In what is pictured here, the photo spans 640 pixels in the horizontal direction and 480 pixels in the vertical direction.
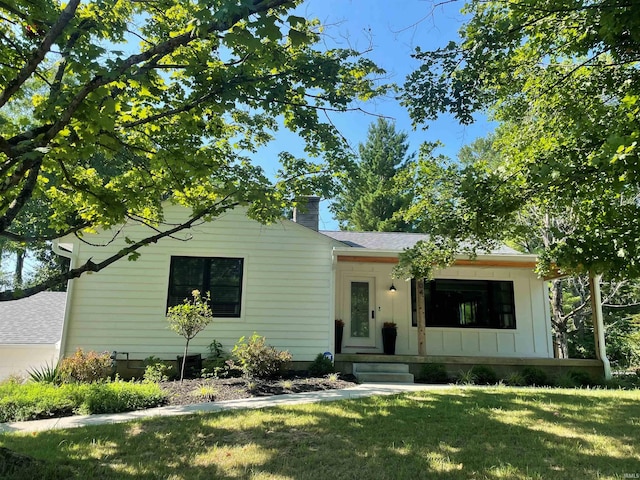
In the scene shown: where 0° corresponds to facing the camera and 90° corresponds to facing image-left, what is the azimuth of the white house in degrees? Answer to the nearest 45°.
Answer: approximately 0°

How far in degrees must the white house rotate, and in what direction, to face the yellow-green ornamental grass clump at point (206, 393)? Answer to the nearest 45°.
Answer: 0° — it already faces it

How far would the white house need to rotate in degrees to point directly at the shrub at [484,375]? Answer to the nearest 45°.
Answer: approximately 90° to its left

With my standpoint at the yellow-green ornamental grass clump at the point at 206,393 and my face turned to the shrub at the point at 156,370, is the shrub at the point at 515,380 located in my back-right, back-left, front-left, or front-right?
back-right

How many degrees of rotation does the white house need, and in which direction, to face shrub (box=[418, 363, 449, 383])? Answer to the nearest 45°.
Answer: approximately 90° to its left

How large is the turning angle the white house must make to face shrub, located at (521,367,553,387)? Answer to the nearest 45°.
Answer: approximately 90° to its left

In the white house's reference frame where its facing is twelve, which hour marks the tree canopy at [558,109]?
The tree canopy is roughly at 11 o'clock from the white house.

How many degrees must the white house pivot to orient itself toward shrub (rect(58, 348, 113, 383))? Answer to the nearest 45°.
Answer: approximately 45° to its right
